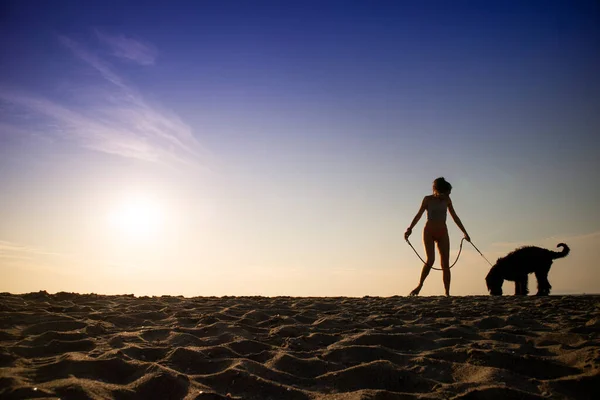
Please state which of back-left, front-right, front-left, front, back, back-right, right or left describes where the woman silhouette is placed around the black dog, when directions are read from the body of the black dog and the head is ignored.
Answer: front-left

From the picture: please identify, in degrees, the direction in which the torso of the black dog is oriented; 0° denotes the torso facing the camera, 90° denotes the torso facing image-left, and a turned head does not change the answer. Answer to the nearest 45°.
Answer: approximately 90°
